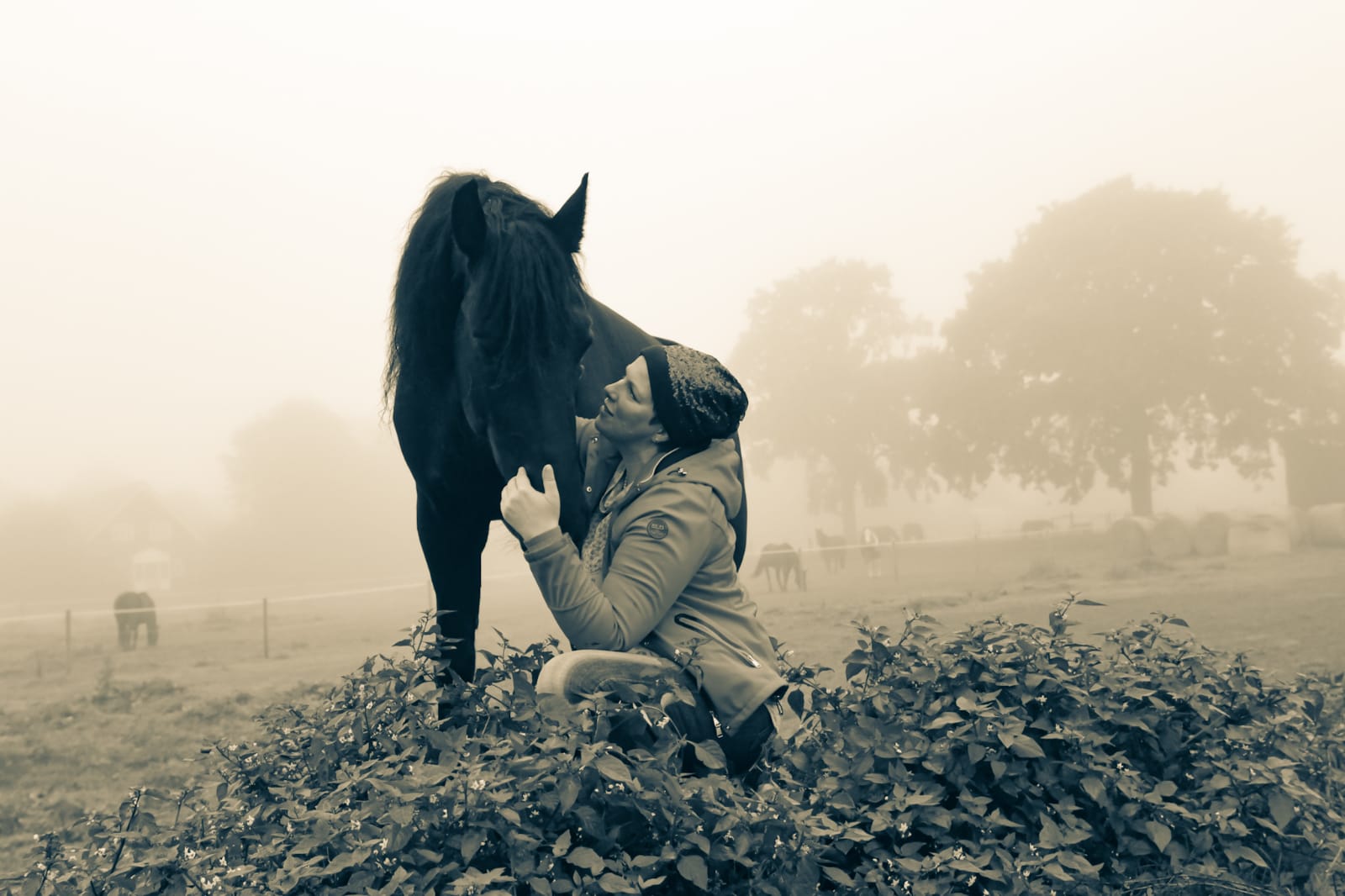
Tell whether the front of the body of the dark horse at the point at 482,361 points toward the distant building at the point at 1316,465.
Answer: no

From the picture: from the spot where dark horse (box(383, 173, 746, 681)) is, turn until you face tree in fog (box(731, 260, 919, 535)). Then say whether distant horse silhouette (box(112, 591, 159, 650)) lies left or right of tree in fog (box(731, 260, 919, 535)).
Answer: left

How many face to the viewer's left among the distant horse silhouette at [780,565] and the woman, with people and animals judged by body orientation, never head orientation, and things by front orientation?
2

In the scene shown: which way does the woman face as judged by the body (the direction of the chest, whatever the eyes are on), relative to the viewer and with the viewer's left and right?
facing to the left of the viewer

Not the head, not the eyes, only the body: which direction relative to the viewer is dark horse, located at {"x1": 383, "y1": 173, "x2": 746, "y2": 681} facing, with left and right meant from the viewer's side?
facing the viewer and to the left of the viewer

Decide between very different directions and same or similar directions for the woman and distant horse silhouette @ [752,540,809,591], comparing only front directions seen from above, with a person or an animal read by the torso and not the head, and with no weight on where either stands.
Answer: same or similar directions

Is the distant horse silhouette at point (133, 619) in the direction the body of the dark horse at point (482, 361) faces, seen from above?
no

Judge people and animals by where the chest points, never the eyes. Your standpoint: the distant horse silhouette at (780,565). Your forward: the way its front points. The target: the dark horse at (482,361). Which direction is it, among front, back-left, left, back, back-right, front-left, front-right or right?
left

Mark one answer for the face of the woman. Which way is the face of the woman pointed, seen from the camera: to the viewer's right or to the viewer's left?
to the viewer's left

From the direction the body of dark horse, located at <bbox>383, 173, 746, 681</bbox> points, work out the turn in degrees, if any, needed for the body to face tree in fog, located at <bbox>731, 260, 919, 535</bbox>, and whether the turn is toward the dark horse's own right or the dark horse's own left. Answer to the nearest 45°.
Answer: approximately 135° to the dark horse's own right

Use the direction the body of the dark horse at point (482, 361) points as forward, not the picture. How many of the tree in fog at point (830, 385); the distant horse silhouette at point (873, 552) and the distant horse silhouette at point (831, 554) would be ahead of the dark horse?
0

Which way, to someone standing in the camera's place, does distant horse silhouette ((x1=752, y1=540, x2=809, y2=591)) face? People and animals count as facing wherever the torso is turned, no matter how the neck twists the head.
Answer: facing to the left of the viewer
